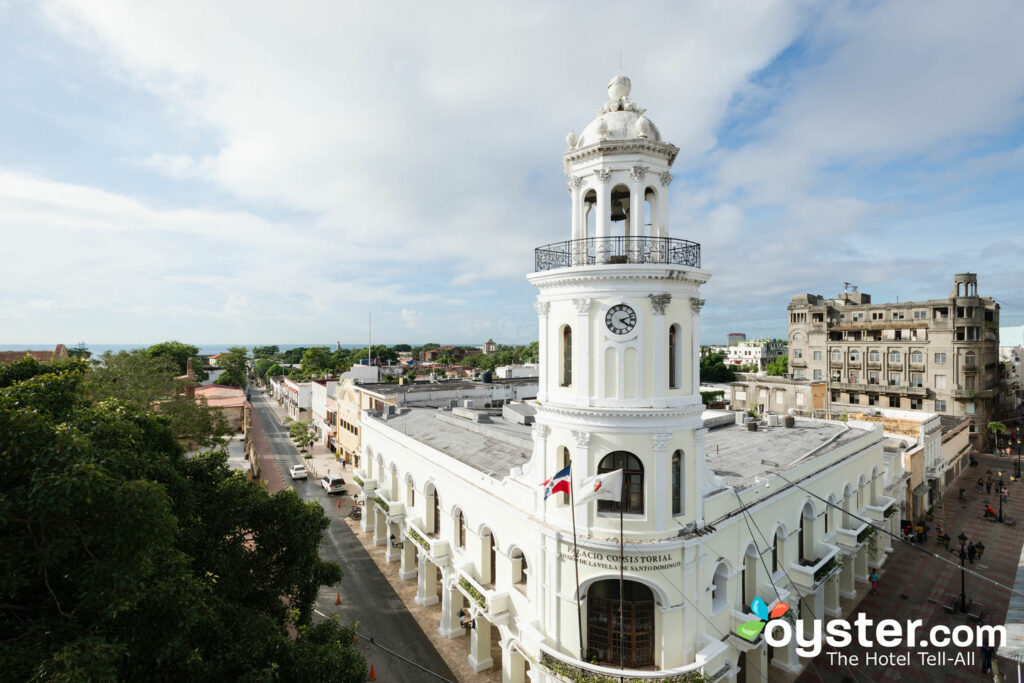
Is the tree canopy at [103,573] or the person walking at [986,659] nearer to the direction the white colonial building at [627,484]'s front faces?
the tree canopy

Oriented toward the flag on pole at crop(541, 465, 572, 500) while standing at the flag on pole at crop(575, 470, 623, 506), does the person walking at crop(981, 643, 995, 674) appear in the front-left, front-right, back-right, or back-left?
back-right

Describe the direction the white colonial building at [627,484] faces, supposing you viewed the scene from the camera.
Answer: facing the viewer

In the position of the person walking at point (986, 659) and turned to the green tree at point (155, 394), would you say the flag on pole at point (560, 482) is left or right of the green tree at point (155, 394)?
left

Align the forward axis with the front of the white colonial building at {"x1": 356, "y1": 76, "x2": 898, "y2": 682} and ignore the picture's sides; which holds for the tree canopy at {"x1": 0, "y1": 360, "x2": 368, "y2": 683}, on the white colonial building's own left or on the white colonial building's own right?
on the white colonial building's own right
